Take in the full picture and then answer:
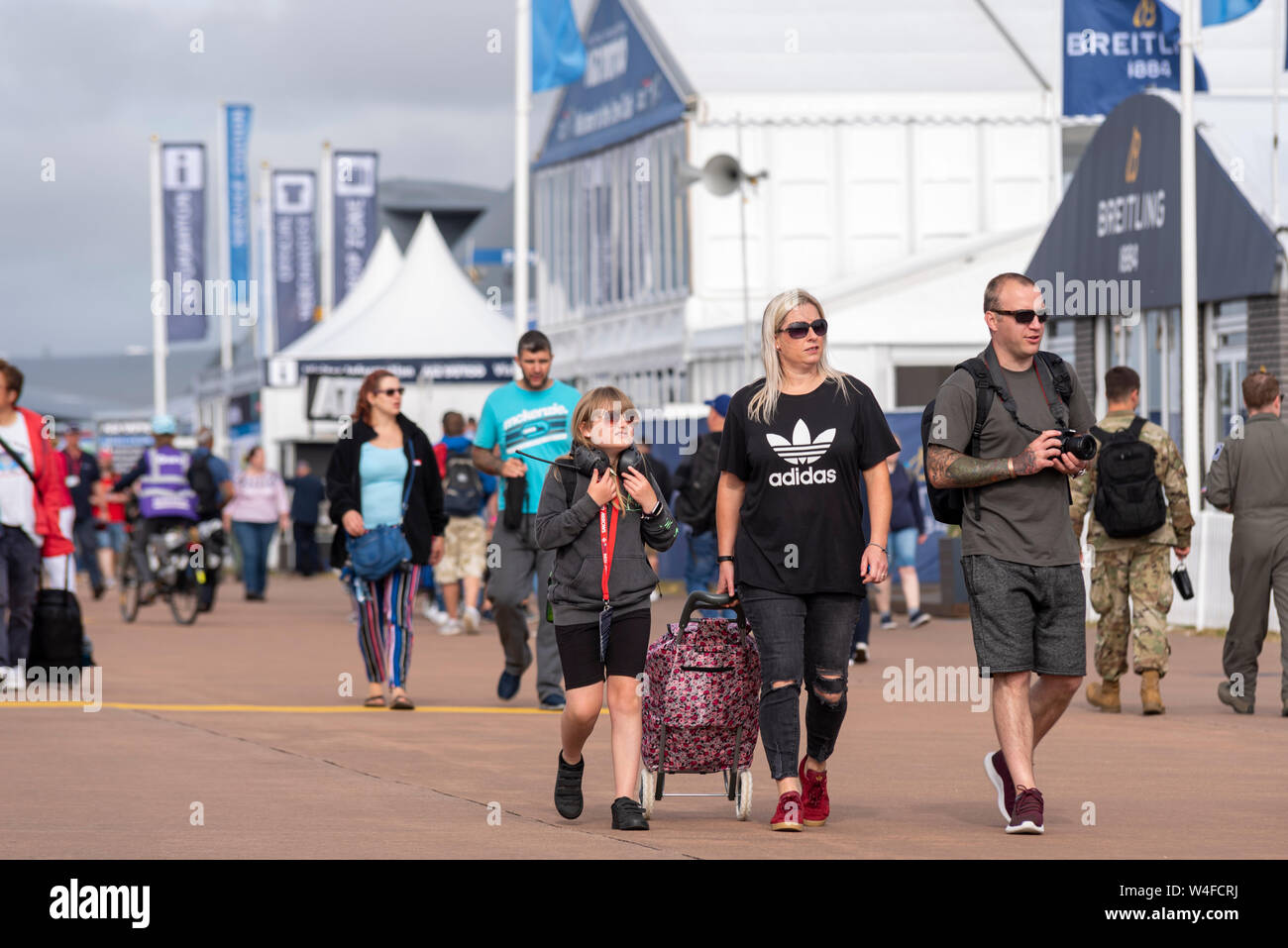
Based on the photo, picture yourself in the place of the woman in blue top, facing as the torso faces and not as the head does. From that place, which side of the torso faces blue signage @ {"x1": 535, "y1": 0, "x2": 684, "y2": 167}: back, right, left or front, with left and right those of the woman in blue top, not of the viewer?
back

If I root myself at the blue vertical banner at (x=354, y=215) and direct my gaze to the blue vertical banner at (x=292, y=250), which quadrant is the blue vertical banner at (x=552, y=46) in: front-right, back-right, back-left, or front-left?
back-left

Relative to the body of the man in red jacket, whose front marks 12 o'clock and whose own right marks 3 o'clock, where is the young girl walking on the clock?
The young girl walking is roughly at 10 o'clock from the man in red jacket.

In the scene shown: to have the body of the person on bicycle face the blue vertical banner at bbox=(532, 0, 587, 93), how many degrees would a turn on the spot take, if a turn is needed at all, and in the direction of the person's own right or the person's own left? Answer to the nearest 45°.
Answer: approximately 90° to the person's own right

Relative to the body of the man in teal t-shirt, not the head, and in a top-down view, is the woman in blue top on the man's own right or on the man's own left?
on the man's own right

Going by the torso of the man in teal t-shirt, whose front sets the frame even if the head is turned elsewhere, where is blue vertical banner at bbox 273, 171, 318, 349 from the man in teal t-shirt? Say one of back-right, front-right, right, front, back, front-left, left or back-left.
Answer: back

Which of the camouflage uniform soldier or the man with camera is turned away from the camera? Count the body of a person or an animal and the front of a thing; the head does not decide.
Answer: the camouflage uniform soldier

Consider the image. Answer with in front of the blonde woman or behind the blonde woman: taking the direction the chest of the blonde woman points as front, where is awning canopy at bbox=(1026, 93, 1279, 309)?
behind

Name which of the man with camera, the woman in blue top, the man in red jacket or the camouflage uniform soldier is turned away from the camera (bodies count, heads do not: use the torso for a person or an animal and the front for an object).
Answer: the camouflage uniform soldier

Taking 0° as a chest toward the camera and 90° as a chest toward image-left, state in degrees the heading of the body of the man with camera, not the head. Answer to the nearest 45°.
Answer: approximately 315°

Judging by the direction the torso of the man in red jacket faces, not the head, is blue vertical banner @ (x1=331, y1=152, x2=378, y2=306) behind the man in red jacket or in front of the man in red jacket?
behind

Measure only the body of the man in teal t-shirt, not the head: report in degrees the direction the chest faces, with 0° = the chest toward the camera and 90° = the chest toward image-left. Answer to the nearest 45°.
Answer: approximately 0°

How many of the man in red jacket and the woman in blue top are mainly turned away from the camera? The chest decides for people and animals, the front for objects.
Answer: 0
